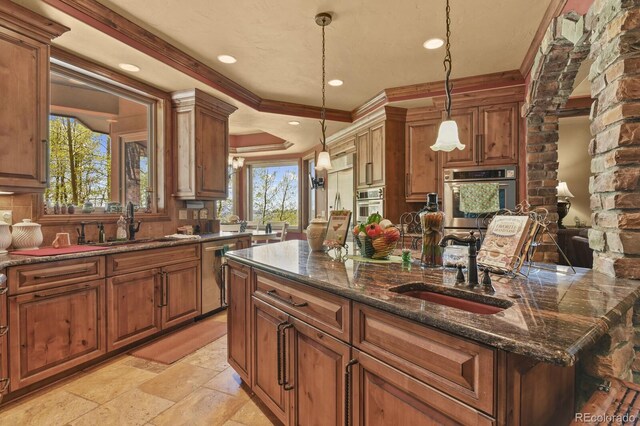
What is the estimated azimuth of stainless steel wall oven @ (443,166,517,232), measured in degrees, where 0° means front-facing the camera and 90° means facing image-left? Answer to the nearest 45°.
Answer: approximately 0°

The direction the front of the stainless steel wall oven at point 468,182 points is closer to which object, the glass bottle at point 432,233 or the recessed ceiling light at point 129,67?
the glass bottle

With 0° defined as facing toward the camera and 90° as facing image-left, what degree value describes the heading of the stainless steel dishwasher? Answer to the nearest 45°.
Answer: approximately 315°

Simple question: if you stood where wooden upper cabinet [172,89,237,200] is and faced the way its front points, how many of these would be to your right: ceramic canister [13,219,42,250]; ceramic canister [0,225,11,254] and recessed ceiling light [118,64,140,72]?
3

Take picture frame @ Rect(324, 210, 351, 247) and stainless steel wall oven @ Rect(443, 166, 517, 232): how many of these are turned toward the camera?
2

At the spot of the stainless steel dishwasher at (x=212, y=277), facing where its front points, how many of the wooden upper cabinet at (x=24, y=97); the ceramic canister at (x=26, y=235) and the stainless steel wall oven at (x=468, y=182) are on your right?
2

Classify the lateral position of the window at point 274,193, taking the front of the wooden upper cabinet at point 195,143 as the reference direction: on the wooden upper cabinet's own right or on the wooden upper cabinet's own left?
on the wooden upper cabinet's own left

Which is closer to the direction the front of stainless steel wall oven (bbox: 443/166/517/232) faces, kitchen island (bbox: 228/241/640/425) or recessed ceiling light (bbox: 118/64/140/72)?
the kitchen island
